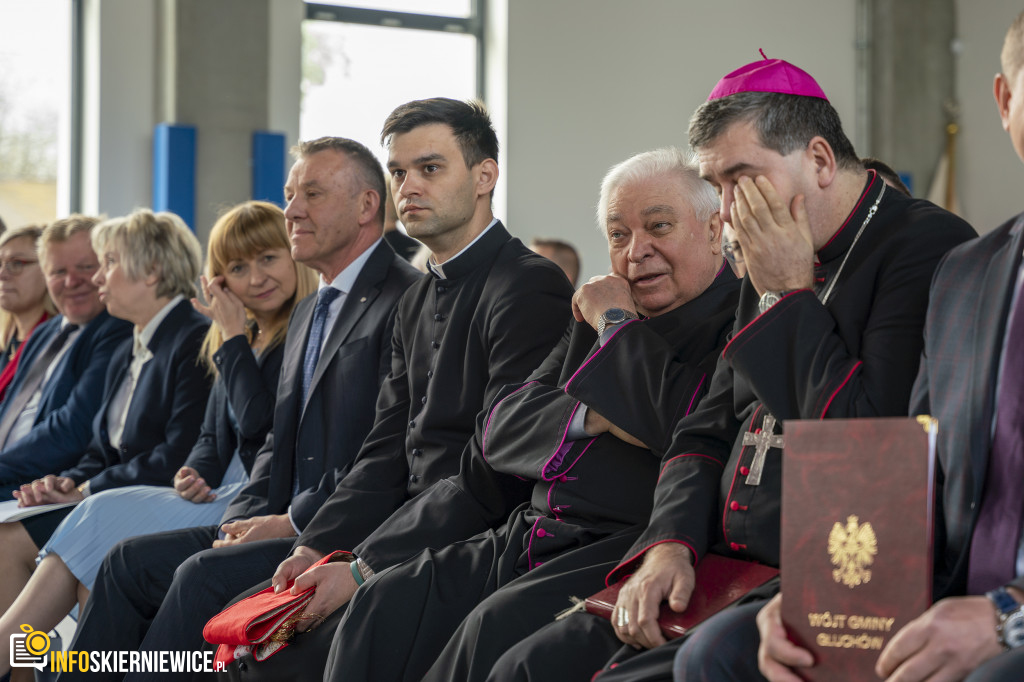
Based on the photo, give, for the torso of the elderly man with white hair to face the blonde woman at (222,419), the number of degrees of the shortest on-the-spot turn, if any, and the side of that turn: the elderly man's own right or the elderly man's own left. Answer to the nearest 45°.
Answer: approximately 90° to the elderly man's own right

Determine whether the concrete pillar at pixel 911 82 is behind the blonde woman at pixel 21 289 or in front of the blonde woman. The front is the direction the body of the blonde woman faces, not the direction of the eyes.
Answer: behind

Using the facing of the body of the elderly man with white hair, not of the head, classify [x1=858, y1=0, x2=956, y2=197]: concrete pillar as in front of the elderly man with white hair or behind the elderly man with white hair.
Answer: behind

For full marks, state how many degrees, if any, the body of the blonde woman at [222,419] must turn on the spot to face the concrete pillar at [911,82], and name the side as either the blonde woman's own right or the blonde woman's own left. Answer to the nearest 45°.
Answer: approximately 180°

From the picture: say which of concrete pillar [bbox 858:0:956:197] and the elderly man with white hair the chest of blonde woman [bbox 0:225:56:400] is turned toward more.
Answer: the elderly man with white hair

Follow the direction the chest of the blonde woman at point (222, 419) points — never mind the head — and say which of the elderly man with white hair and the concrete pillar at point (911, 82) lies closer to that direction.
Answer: the elderly man with white hair

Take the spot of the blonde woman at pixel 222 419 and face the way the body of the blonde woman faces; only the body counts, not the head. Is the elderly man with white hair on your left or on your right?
on your left
